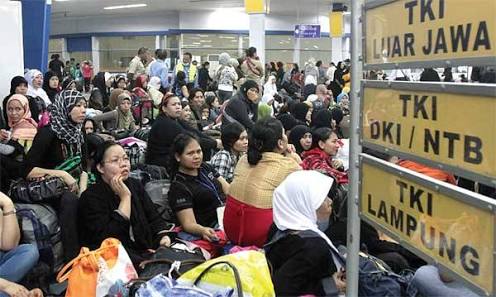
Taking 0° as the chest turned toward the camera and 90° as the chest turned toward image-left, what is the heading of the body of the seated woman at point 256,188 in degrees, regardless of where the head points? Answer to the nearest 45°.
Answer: approximately 225°

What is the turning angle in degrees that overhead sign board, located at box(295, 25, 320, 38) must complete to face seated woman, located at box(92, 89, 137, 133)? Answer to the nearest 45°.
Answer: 0° — it already faces them

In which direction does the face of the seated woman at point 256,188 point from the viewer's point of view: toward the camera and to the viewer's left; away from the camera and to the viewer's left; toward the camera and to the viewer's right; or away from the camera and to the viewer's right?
away from the camera and to the viewer's right

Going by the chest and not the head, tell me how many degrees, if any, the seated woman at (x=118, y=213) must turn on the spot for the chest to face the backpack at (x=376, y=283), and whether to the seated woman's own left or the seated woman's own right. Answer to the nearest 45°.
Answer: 0° — they already face it

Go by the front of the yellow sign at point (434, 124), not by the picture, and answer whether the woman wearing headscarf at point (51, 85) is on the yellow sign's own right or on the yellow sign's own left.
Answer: on the yellow sign's own right

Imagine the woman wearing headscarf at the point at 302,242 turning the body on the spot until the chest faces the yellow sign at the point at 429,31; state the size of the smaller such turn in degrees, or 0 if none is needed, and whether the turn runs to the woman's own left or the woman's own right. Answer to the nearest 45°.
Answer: approximately 90° to the woman's own right

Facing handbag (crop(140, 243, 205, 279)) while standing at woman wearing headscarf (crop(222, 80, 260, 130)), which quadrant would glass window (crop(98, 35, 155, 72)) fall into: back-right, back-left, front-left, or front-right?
back-right

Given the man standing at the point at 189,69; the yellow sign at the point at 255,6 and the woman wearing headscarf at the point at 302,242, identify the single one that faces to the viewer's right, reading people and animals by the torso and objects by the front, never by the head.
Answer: the woman wearing headscarf

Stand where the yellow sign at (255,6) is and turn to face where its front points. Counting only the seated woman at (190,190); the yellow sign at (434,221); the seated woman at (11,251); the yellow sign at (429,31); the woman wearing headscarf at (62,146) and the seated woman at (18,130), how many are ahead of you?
6

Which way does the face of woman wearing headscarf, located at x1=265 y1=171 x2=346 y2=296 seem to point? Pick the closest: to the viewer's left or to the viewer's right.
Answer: to the viewer's right

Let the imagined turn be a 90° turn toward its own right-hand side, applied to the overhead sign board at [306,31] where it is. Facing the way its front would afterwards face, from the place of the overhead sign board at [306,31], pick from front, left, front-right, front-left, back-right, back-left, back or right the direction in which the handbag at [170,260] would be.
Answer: left
